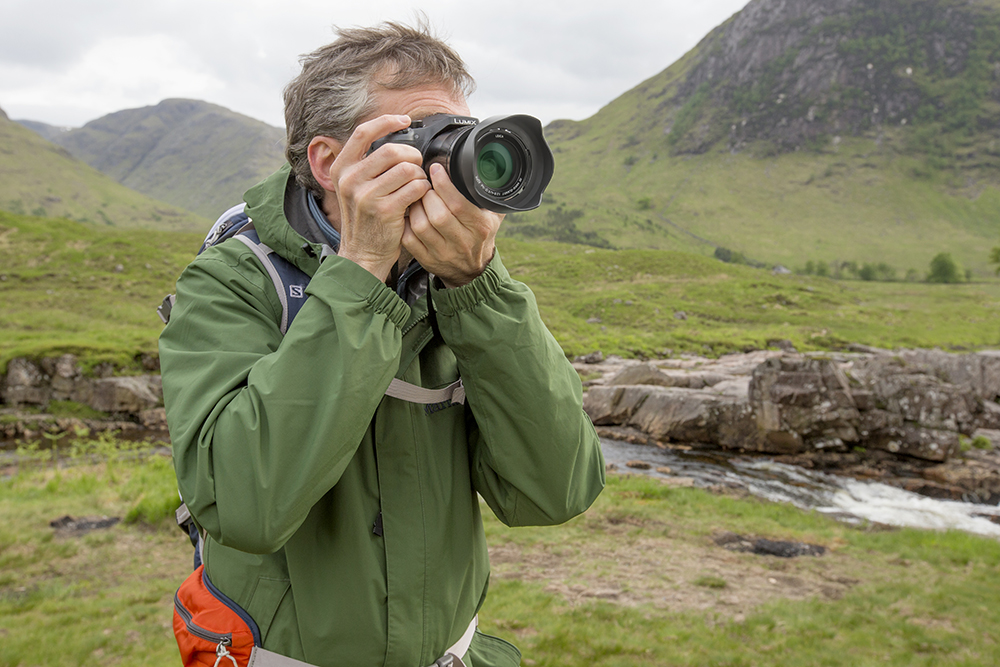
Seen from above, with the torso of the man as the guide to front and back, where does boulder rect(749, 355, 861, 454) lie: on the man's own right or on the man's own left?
on the man's own left

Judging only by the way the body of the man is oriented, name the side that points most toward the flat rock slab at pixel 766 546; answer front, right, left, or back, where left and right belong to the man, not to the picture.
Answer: left

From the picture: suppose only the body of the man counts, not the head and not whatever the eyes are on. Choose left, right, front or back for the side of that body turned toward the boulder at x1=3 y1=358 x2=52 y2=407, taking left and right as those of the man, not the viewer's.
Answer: back

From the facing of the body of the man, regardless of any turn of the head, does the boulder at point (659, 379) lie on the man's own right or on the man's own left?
on the man's own left

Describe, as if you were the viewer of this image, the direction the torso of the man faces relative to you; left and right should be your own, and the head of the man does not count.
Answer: facing the viewer and to the right of the viewer

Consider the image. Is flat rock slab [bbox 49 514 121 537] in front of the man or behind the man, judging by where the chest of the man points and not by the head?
behind

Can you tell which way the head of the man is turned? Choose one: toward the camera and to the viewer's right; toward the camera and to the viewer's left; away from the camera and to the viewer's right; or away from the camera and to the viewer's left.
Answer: toward the camera and to the viewer's right

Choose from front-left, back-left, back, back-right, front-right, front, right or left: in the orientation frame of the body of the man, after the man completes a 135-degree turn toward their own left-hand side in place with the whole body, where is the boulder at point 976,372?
front-right

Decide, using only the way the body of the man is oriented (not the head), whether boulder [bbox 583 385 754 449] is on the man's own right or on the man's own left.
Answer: on the man's own left

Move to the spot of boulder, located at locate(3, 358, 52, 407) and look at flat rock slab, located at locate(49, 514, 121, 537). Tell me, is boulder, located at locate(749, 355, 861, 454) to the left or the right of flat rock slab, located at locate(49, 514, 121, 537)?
left
